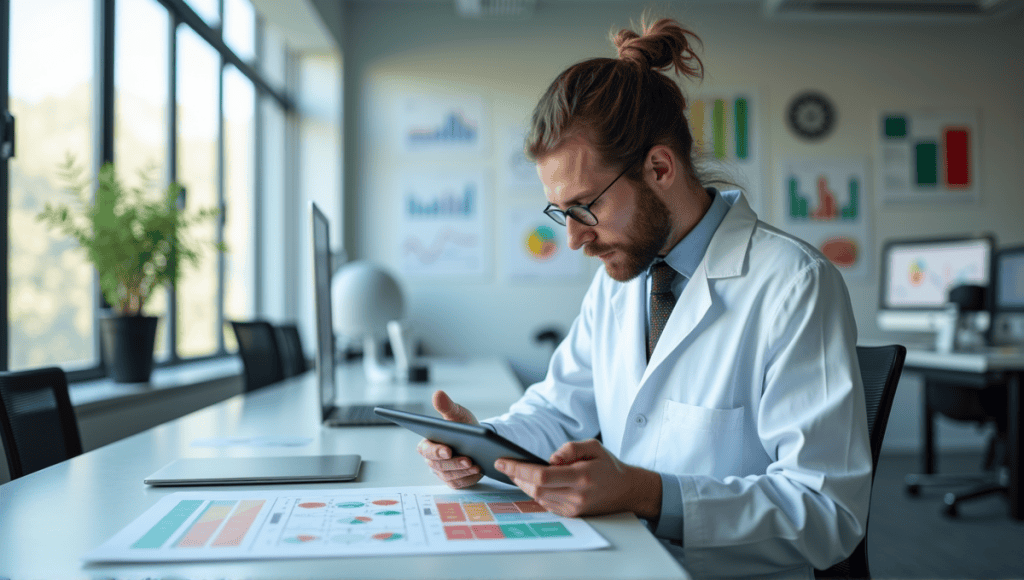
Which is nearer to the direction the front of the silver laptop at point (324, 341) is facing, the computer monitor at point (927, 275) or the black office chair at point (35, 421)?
the computer monitor

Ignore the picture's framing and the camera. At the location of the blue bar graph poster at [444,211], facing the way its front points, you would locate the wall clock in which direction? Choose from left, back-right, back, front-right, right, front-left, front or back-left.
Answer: left

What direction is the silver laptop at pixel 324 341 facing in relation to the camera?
to the viewer's right

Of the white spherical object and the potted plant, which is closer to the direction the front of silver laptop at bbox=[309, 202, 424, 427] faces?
the white spherical object

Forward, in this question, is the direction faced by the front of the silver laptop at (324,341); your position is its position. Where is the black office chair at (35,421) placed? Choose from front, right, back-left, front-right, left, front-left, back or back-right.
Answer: back-right

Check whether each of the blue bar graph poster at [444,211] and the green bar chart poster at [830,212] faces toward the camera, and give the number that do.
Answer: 2

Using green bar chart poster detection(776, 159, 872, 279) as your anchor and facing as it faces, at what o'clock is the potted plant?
The potted plant is roughly at 1 o'clock from the green bar chart poster.
